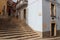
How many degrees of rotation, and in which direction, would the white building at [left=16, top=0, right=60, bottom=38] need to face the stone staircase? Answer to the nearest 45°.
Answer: approximately 45° to its right
